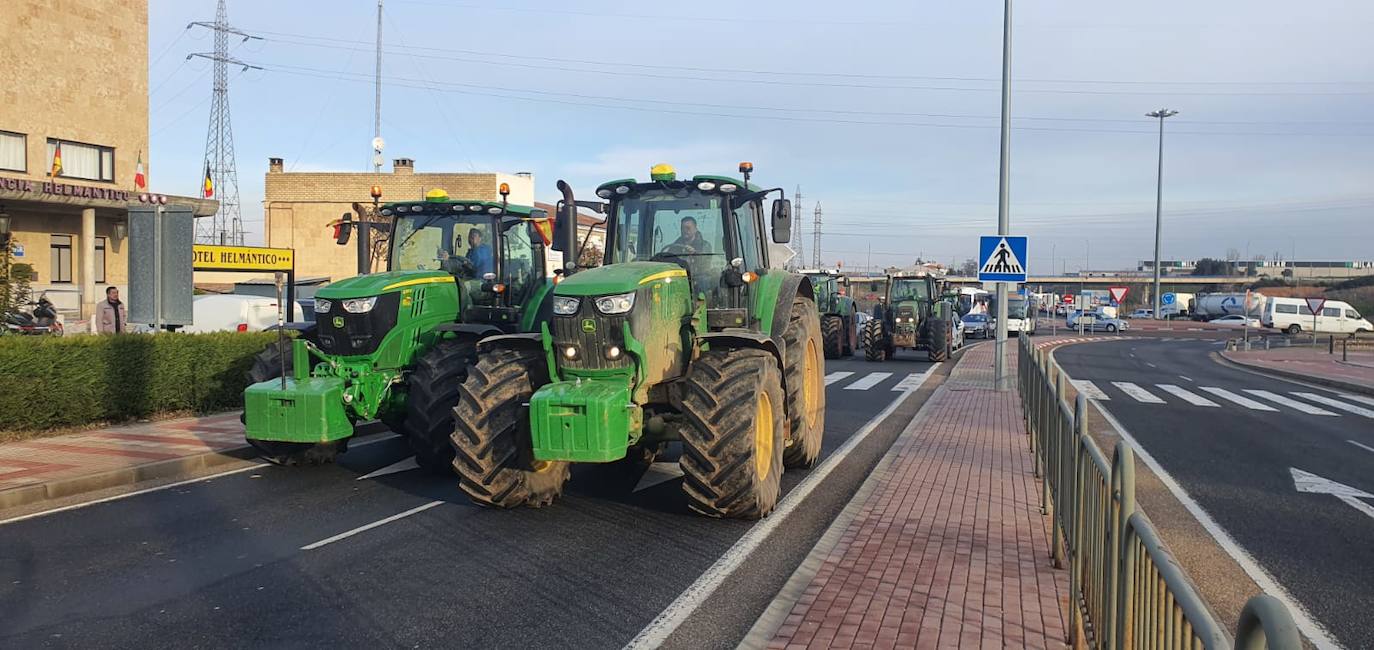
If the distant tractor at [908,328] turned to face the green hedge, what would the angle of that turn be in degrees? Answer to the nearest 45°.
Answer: approximately 45° to its right

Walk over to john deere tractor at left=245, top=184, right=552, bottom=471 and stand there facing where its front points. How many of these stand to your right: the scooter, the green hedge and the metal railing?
2

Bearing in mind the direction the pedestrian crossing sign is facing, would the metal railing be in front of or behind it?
in front

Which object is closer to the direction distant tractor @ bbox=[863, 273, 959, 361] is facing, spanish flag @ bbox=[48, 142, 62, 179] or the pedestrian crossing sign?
the pedestrian crossing sign

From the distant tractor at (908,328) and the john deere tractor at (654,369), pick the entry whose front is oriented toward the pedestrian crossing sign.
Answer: the distant tractor

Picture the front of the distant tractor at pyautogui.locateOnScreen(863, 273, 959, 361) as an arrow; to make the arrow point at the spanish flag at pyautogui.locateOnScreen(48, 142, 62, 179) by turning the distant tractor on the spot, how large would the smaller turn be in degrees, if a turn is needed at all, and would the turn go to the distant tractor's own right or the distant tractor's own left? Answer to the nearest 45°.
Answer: approximately 90° to the distant tractor's own right

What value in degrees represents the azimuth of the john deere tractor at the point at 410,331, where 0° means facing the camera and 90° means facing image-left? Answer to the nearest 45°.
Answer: approximately 45°

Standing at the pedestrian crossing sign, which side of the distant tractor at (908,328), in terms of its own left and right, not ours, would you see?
front

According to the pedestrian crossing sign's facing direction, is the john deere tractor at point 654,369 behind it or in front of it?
in front

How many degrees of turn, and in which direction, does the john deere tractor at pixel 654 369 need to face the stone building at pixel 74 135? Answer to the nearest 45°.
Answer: approximately 90° to its right

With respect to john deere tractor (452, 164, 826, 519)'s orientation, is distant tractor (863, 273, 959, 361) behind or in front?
behind

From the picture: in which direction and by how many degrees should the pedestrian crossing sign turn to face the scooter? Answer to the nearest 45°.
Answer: approximately 45° to its right
